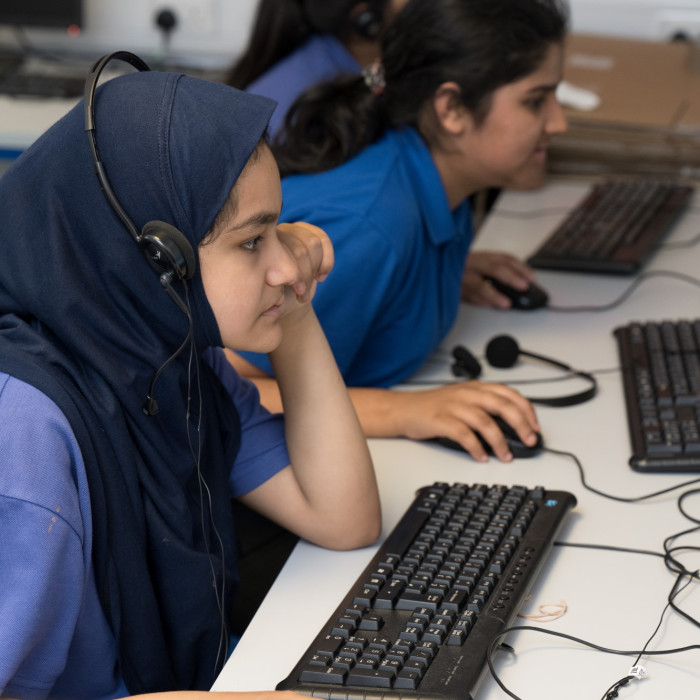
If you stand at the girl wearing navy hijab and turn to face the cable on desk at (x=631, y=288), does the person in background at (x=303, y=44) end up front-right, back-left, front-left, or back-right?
front-left

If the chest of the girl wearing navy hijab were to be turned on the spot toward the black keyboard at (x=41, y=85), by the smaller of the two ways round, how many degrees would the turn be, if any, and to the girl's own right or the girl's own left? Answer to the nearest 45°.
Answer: approximately 90° to the girl's own left

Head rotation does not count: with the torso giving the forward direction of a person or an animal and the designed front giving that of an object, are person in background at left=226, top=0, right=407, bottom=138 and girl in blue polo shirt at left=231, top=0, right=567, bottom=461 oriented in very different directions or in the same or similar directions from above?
same or similar directions

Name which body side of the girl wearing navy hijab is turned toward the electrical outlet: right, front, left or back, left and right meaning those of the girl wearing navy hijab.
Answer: left

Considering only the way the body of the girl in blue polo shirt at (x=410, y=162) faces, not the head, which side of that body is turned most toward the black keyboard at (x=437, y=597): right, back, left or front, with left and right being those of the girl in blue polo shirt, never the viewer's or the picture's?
right

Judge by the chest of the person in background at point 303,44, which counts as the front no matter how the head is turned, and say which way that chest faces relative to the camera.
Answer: to the viewer's right

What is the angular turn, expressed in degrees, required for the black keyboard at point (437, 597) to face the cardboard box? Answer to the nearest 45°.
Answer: approximately 90° to its right

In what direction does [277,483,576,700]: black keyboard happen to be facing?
to the viewer's left

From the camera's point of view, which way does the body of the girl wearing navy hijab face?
to the viewer's right

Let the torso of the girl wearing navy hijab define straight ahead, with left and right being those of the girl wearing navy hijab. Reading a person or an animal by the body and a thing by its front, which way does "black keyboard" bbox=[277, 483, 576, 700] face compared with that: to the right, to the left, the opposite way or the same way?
the opposite way

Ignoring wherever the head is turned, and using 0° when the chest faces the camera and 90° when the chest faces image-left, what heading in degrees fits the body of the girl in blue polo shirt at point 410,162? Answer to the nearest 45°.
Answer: approximately 270°

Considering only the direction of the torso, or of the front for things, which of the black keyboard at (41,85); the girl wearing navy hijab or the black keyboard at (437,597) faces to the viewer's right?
the girl wearing navy hijab

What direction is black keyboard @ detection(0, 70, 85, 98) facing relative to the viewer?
toward the camera

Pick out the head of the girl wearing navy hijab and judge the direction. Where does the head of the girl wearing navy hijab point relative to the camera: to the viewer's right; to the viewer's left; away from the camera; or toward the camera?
to the viewer's right

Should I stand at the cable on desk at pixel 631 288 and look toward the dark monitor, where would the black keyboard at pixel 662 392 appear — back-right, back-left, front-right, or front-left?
back-left
